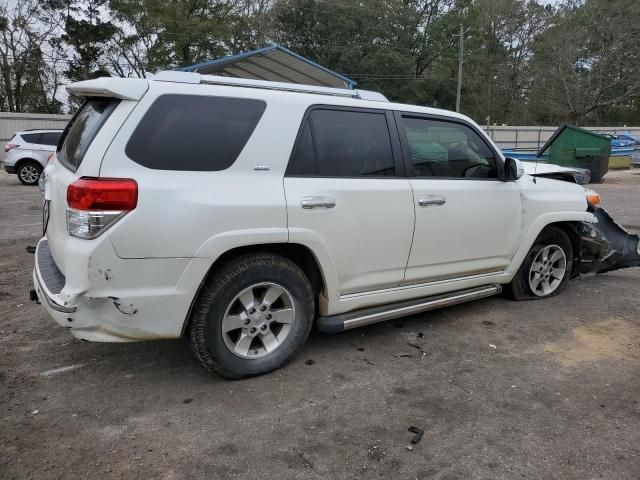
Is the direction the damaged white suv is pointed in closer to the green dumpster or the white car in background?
the green dumpster

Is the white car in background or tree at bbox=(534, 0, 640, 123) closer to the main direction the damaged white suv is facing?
the tree

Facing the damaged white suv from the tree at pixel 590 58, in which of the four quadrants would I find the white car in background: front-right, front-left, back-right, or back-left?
front-right

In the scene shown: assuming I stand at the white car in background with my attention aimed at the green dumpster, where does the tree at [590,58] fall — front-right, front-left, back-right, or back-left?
front-left

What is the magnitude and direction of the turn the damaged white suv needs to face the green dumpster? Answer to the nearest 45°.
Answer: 0° — it already faces it

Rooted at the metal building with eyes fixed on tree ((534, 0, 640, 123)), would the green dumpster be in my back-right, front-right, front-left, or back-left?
front-right

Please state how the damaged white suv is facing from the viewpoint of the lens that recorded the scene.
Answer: facing away from the viewer and to the right of the viewer

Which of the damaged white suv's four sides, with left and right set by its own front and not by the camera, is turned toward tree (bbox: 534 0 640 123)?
front

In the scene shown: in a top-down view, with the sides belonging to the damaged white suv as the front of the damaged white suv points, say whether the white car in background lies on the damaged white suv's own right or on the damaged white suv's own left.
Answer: on the damaged white suv's own left

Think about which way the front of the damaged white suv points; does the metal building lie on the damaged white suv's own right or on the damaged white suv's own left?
on the damaged white suv's own left
